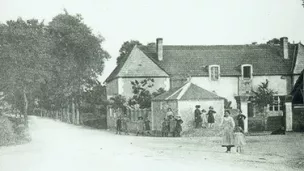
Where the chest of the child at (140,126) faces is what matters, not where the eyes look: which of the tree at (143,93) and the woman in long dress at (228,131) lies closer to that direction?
the woman in long dress

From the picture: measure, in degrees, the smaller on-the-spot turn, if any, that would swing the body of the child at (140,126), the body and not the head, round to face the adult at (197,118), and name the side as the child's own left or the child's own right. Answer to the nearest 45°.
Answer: approximately 45° to the child's own left

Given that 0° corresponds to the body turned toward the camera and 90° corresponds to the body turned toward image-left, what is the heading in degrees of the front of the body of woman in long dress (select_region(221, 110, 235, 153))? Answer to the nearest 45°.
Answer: approximately 0°

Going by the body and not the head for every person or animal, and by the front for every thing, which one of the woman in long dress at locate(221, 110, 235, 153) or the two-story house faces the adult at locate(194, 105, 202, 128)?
the two-story house

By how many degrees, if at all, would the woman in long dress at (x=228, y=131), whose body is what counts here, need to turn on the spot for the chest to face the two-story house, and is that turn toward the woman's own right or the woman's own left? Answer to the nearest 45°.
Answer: approximately 180°

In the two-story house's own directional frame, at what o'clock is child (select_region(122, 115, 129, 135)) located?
The child is roughly at 1 o'clock from the two-story house.

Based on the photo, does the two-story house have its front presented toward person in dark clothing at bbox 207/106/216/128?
yes

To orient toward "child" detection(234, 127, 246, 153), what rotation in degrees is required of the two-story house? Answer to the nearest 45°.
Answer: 0° — it already faces them

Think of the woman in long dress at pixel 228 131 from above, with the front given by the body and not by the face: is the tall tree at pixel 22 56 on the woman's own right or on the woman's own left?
on the woman's own right
